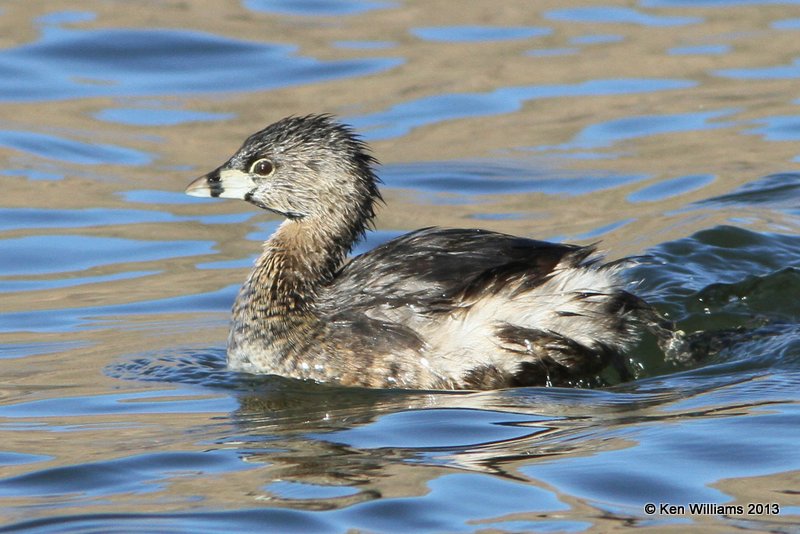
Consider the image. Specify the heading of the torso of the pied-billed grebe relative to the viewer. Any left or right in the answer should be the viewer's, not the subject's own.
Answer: facing to the left of the viewer
